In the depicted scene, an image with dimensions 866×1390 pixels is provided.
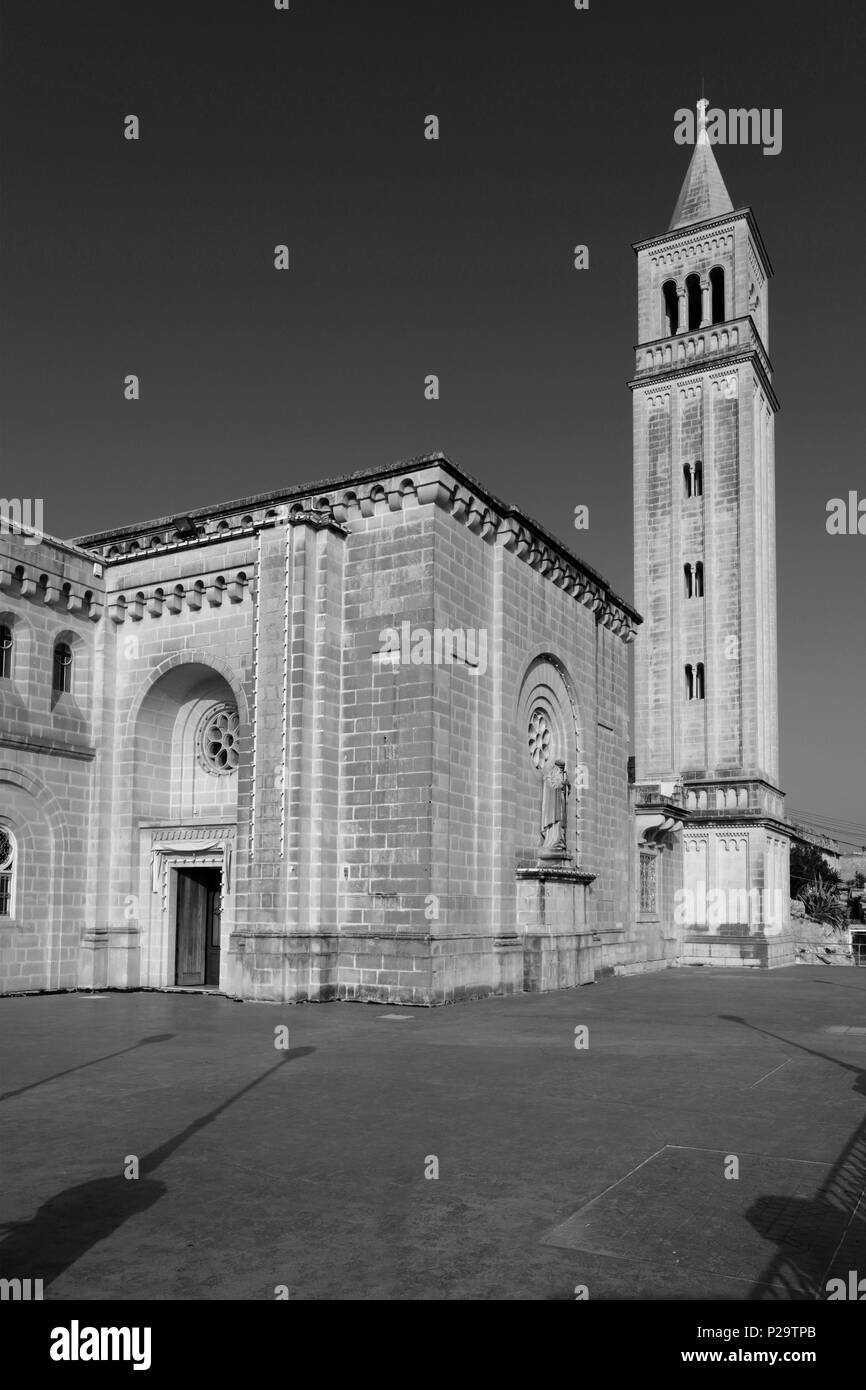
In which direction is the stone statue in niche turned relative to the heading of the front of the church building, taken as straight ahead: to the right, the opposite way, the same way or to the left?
to the left

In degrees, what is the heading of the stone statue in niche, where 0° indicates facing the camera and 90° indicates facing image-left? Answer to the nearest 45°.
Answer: approximately 315°

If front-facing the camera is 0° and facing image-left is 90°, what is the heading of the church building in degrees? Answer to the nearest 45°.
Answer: approximately 45°
